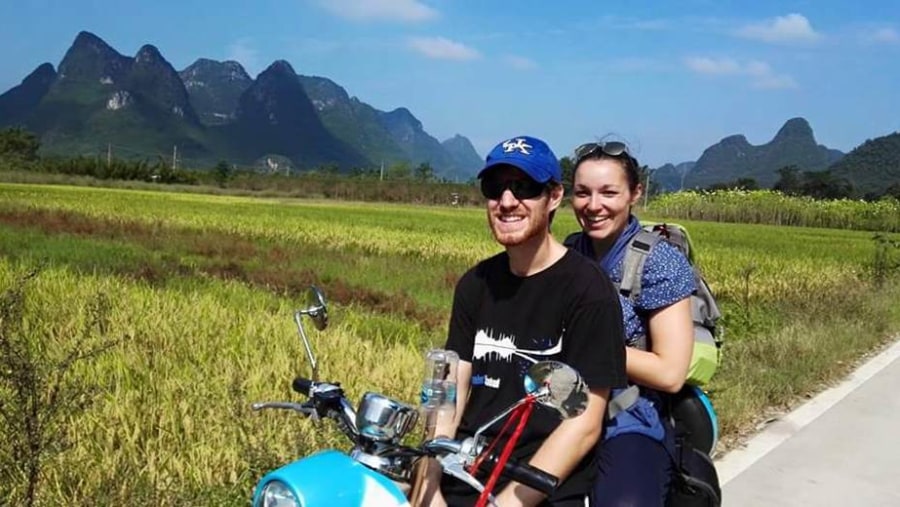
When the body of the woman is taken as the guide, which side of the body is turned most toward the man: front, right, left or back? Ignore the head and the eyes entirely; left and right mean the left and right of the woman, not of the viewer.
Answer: front

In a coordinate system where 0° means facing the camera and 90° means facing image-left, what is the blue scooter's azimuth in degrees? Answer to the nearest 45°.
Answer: approximately 45°

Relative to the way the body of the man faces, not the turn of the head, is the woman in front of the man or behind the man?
behind

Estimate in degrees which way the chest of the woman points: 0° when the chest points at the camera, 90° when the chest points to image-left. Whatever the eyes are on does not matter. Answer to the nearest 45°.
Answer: approximately 45°

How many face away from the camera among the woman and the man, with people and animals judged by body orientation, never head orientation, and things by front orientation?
0
